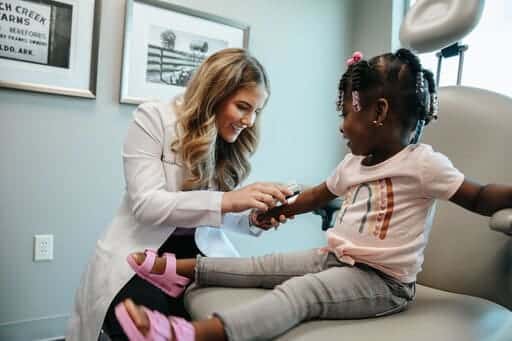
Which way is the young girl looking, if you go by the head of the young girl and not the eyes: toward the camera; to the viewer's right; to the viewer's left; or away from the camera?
to the viewer's left

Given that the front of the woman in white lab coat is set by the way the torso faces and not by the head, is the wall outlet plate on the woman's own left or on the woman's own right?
on the woman's own left

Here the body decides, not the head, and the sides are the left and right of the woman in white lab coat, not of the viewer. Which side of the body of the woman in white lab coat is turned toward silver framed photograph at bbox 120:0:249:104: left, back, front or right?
left

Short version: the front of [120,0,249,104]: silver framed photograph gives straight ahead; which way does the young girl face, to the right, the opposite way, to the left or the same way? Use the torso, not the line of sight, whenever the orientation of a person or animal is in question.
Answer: to the right

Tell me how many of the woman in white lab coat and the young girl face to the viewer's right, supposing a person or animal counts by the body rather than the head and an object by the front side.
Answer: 1

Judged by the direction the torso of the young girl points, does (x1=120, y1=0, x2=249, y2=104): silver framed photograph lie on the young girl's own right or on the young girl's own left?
on the young girl's own right

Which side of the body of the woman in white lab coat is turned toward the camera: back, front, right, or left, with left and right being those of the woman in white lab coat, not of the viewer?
right

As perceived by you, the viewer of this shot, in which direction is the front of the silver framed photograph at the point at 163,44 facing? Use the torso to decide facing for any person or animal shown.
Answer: facing the viewer and to the right of the viewer

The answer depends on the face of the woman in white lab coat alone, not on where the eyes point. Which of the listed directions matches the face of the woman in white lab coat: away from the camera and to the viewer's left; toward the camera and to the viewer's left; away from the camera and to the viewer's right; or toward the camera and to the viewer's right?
toward the camera and to the viewer's right
